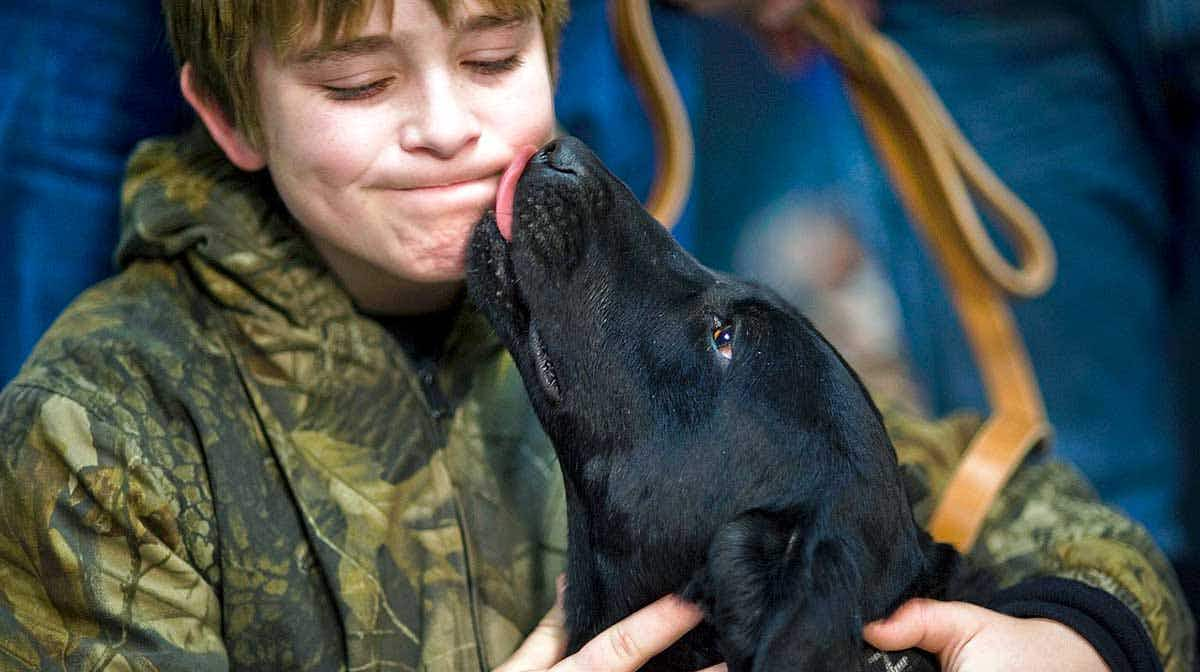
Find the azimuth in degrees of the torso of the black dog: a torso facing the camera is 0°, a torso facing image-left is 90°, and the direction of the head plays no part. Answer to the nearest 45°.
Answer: approximately 90°

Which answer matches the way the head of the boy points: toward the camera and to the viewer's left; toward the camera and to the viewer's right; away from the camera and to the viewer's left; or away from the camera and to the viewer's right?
toward the camera and to the viewer's right

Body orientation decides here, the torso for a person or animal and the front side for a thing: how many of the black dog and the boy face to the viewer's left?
1

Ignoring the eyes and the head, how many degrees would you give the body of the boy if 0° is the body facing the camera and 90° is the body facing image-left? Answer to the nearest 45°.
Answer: approximately 315°

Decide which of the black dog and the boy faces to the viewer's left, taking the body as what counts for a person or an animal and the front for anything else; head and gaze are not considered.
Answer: the black dog
